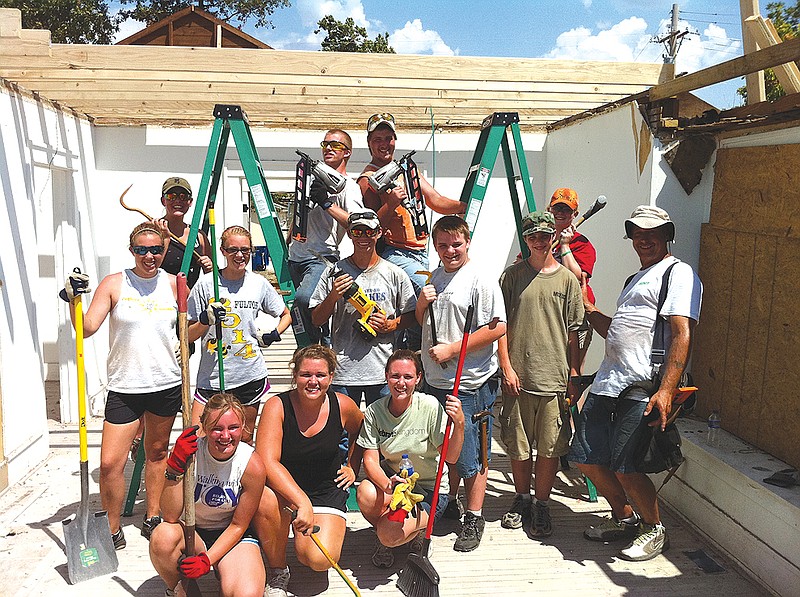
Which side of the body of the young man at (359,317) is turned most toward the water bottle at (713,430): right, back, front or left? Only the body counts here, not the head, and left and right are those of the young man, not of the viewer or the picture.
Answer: left

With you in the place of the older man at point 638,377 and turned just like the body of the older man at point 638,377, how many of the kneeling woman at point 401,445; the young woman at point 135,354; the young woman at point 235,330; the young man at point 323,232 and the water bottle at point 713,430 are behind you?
1

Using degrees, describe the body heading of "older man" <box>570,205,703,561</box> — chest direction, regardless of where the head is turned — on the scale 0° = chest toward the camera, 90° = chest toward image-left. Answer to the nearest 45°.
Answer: approximately 45°

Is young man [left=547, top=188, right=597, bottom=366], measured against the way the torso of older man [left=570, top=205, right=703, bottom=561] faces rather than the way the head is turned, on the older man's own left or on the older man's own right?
on the older man's own right

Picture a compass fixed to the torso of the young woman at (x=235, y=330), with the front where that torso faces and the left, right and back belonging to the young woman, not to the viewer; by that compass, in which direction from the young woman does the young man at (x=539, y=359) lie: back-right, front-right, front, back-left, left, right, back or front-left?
left

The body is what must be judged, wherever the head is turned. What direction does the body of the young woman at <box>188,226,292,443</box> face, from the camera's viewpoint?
toward the camera

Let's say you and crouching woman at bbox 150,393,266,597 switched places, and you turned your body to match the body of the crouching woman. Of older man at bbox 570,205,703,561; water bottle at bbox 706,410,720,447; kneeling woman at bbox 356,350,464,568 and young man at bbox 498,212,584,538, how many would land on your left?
4

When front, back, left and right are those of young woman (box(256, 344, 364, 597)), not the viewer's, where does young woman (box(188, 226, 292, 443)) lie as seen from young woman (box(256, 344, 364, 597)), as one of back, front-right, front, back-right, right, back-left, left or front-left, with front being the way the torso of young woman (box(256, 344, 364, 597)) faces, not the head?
back-right

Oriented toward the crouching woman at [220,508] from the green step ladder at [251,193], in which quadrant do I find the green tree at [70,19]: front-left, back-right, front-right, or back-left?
back-right

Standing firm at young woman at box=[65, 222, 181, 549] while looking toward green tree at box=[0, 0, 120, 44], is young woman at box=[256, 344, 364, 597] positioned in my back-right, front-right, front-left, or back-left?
back-right

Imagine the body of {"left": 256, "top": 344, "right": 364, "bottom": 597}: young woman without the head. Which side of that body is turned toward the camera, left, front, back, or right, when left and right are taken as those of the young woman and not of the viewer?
front

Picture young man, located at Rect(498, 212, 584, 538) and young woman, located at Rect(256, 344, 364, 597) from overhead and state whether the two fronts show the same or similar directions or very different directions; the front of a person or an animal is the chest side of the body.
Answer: same or similar directions

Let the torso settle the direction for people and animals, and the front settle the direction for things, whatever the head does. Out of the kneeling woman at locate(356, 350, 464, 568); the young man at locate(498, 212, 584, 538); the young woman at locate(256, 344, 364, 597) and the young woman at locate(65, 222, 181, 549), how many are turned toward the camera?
4

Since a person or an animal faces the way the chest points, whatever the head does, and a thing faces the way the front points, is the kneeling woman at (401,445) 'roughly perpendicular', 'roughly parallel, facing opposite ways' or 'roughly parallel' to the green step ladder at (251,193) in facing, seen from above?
roughly perpendicular
